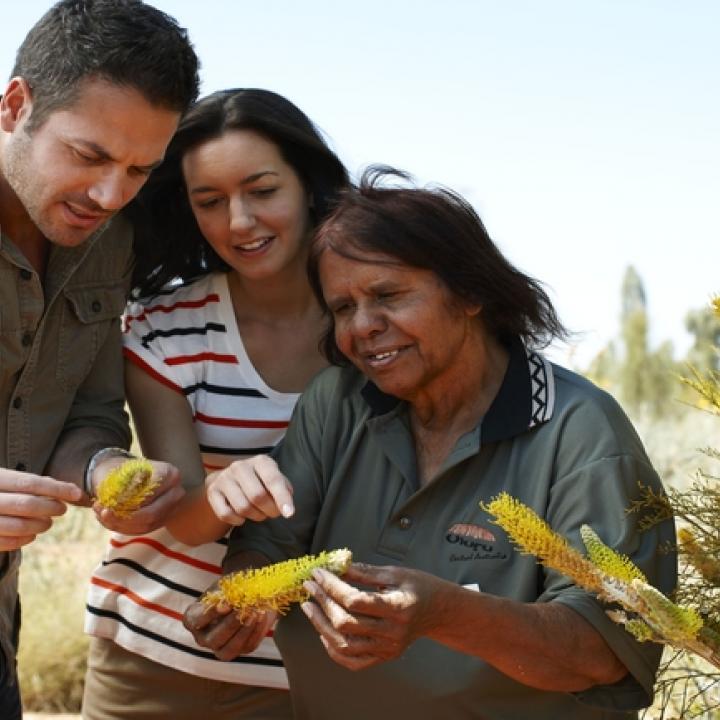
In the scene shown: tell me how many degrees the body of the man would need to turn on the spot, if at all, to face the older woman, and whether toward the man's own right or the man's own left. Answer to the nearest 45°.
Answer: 0° — they already face them

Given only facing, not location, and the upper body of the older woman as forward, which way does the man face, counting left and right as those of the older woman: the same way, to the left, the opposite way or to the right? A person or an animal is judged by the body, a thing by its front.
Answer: to the left

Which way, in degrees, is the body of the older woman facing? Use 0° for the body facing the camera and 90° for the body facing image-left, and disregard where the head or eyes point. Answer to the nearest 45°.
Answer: approximately 45°

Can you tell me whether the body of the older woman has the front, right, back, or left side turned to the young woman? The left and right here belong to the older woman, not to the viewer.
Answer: right

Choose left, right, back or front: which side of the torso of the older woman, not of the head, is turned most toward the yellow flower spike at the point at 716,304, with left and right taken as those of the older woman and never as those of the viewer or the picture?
left

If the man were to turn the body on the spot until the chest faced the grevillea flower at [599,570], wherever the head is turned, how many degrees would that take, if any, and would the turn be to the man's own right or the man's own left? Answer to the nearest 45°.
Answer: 0° — they already face it

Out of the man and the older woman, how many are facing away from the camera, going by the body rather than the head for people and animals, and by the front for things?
0

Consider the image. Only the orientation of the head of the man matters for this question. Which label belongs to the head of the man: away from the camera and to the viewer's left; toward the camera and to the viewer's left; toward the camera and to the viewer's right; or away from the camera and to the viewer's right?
toward the camera and to the viewer's right

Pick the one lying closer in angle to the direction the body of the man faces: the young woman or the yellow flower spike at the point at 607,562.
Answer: the yellow flower spike

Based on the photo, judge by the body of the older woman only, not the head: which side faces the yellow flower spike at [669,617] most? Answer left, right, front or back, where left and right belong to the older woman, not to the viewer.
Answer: left
